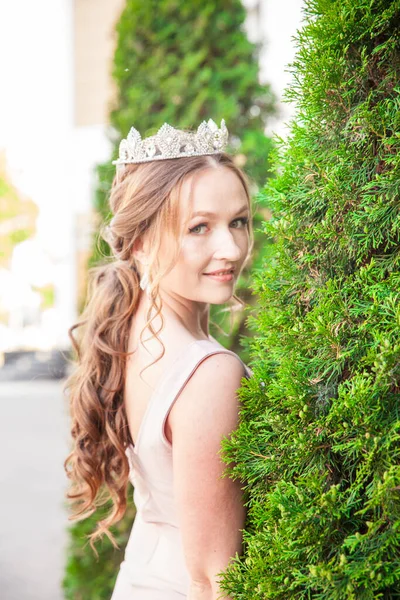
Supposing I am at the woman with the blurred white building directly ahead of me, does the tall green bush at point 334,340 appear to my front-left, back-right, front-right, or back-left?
back-right

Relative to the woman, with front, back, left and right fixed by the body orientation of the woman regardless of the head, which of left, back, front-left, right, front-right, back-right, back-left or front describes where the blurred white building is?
front-left

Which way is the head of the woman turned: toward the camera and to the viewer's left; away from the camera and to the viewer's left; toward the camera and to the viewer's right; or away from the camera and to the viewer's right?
toward the camera and to the viewer's right

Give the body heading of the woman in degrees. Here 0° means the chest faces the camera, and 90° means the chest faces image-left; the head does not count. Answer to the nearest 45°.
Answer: approximately 225°

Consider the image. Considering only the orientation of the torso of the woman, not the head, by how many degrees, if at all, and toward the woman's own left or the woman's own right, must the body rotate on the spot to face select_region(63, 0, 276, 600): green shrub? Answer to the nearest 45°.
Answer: approximately 45° to the woman's own left
